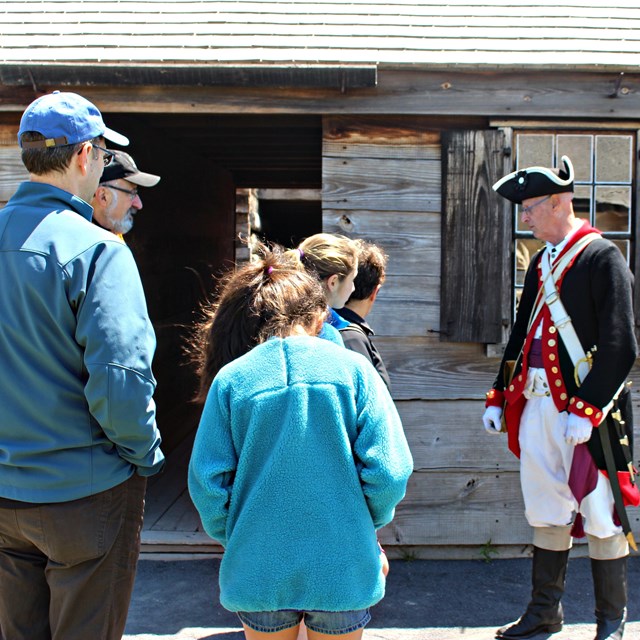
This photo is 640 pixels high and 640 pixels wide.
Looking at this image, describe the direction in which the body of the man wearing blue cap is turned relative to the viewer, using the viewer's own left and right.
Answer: facing away from the viewer and to the right of the viewer

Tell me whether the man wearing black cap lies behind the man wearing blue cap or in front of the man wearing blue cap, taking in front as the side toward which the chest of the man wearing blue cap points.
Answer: in front

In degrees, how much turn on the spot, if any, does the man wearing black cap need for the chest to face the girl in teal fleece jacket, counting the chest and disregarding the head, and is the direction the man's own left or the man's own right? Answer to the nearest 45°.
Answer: approximately 90° to the man's own right

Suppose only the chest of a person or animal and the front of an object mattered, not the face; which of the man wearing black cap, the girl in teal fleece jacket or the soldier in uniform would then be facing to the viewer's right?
the man wearing black cap

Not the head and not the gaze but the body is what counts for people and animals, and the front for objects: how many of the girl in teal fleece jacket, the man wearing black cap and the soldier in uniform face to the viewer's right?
1

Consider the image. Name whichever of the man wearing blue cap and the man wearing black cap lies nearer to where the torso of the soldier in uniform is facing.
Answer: the man wearing blue cap

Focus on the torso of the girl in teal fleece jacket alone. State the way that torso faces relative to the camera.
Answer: away from the camera

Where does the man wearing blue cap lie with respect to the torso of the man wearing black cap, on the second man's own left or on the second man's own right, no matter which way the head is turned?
on the second man's own right

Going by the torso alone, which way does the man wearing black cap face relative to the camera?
to the viewer's right

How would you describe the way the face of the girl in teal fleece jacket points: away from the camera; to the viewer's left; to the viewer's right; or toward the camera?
away from the camera

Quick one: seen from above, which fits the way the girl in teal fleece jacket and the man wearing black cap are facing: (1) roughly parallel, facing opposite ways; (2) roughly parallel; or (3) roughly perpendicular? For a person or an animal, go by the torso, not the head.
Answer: roughly perpendicular
